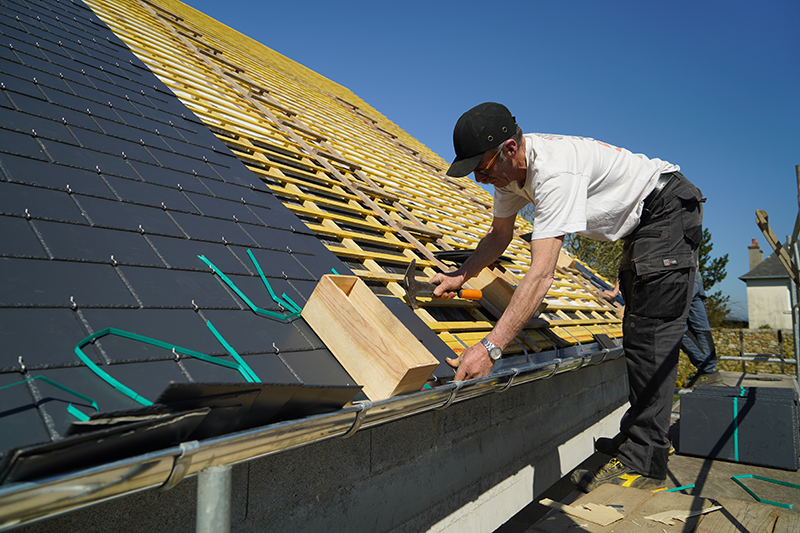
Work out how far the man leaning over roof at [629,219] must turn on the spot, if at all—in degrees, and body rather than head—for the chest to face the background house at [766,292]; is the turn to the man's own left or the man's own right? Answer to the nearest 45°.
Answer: approximately 90° to the man's own right

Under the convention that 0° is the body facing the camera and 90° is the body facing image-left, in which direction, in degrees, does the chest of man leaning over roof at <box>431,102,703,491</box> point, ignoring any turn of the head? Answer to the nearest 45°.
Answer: approximately 90°

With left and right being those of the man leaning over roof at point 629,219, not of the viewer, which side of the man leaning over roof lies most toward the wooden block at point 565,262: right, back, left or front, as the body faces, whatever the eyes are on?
right

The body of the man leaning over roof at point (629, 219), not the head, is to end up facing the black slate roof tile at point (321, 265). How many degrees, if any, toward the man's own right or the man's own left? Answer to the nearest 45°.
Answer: approximately 45° to the man's own left

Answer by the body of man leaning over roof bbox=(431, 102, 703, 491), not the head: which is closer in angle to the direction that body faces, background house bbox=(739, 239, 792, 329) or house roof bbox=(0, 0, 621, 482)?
the house roof

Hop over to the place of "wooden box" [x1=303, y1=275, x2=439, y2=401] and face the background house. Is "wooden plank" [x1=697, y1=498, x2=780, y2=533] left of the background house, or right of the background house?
right
